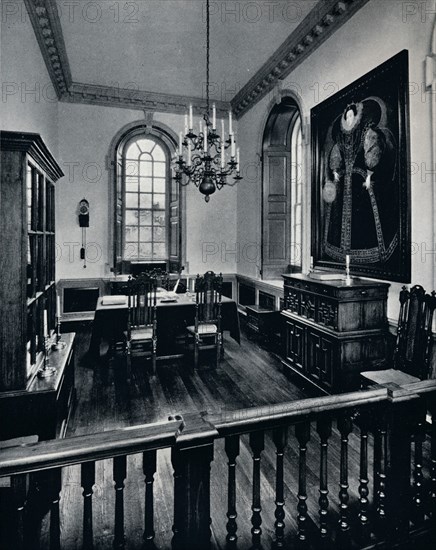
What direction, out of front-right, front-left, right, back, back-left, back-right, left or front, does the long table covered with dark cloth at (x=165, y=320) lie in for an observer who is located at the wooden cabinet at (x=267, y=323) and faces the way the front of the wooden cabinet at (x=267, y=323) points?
front

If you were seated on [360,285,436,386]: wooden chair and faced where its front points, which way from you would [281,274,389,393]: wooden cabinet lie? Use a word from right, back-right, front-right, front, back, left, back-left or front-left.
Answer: right

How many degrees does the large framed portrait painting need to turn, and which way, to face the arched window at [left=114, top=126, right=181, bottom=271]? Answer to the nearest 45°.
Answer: approximately 90° to its right

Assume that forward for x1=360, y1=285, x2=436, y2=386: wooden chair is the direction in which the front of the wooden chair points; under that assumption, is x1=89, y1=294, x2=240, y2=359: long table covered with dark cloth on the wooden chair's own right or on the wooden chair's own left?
on the wooden chair's own right

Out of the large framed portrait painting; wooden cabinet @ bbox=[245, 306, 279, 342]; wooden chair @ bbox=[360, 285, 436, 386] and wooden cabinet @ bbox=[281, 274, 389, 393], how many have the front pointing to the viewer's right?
0

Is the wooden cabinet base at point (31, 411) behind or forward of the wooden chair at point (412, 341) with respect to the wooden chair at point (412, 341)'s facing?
forward

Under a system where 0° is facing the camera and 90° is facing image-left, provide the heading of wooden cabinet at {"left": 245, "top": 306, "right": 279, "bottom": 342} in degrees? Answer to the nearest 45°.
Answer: approximately 45°

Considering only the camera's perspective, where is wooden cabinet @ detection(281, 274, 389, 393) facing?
facing the viewer and to the left of the viewer

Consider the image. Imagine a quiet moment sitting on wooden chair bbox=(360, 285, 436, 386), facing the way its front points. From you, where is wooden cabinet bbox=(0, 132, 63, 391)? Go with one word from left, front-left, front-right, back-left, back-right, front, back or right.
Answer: front

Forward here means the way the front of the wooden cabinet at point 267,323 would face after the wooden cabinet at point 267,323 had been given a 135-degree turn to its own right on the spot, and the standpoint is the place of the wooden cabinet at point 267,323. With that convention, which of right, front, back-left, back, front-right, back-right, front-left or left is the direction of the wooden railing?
back

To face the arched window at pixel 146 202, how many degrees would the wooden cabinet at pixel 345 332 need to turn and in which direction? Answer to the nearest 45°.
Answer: approximately 90° to its right
